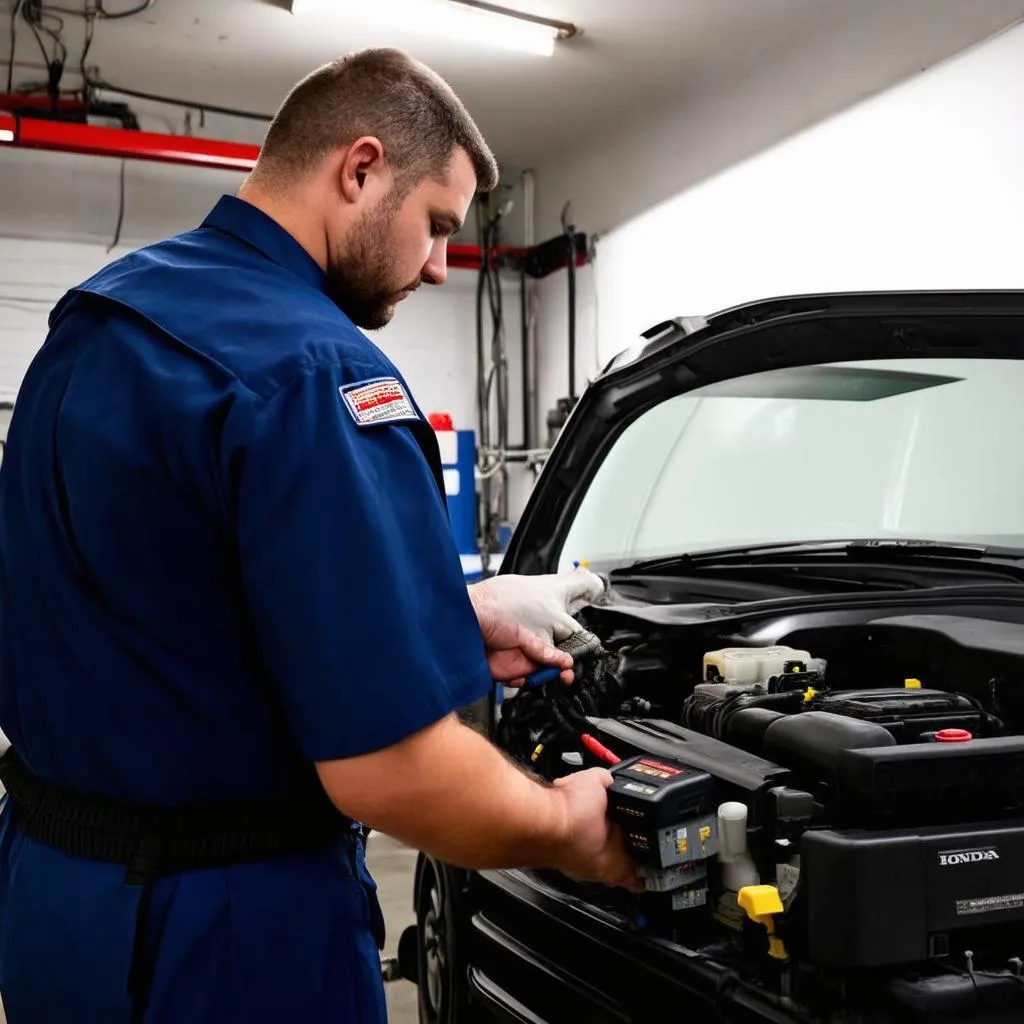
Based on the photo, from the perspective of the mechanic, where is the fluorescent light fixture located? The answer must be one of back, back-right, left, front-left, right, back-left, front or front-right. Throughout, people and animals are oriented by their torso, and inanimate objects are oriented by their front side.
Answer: front-left

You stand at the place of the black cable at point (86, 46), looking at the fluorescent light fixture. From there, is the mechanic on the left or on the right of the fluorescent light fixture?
right

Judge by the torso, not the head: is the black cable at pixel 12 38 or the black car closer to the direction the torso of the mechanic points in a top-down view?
the black car

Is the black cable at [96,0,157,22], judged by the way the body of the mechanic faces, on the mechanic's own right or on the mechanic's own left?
on the mechanic's own left

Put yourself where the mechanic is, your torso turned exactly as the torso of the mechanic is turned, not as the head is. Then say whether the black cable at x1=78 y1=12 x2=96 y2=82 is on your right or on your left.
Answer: on your left

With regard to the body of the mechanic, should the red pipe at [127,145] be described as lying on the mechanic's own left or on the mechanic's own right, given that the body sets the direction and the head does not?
on the mechanic's own left

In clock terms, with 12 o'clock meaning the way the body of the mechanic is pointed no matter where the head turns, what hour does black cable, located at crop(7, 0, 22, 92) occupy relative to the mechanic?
The black cable is roughly at 10 o'clock from the mechanic.

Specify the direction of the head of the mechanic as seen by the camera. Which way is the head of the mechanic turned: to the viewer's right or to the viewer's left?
to the viewer's right

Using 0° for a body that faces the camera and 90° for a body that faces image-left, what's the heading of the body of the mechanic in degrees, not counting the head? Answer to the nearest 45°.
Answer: approximately 225°

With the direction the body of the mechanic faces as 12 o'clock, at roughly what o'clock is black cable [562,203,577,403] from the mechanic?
The black cable is roughly at 11 o'clock from the mechanic.
